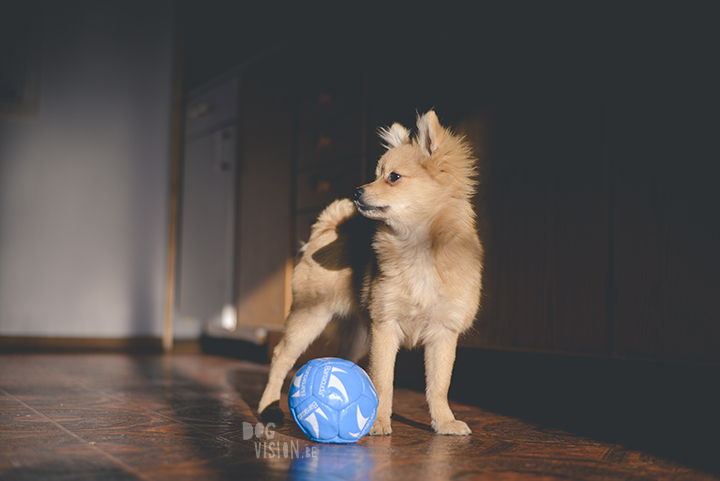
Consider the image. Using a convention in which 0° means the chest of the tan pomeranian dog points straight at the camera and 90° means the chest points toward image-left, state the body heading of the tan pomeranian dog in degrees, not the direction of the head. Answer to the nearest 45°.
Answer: approximately 315°
